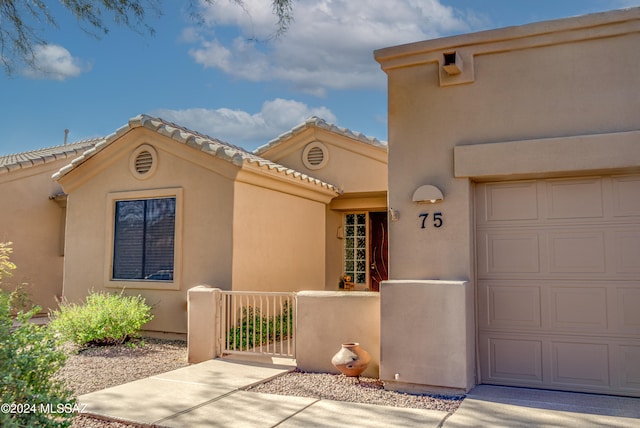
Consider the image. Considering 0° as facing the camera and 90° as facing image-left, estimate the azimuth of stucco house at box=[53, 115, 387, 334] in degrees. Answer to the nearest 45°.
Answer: approximately 45°

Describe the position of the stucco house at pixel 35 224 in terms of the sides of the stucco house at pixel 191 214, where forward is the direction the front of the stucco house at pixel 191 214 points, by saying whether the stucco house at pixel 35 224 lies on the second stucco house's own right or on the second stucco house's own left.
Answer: on the second stucco house's own right

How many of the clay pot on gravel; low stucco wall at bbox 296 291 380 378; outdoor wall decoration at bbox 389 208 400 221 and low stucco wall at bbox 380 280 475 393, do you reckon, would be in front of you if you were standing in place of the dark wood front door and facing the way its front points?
4

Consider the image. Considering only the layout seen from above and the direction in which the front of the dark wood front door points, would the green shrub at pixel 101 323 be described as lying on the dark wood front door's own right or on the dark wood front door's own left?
on the dark wood front door's own right

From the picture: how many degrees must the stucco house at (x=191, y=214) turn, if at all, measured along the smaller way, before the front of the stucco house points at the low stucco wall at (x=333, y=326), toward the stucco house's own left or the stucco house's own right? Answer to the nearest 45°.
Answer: approximately 90° to the stucco house's own left

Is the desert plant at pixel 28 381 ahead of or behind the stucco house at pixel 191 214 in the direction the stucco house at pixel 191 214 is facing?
ahead

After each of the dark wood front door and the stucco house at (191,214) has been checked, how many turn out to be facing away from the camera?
0

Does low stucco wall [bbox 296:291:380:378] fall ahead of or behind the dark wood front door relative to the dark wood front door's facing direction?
ahead

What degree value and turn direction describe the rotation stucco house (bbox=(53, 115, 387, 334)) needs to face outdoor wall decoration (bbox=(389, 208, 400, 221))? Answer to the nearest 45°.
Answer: approximately 90° to its left

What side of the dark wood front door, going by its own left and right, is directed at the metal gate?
front

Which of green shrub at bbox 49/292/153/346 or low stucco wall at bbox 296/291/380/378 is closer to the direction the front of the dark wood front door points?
the low stucco wall

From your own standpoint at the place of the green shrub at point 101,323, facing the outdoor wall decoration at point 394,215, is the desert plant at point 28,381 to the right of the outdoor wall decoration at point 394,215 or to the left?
right

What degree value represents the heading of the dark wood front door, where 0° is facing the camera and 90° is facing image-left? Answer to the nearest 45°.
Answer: approximately 0°

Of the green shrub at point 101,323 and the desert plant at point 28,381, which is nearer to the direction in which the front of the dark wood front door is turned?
the desert plant
